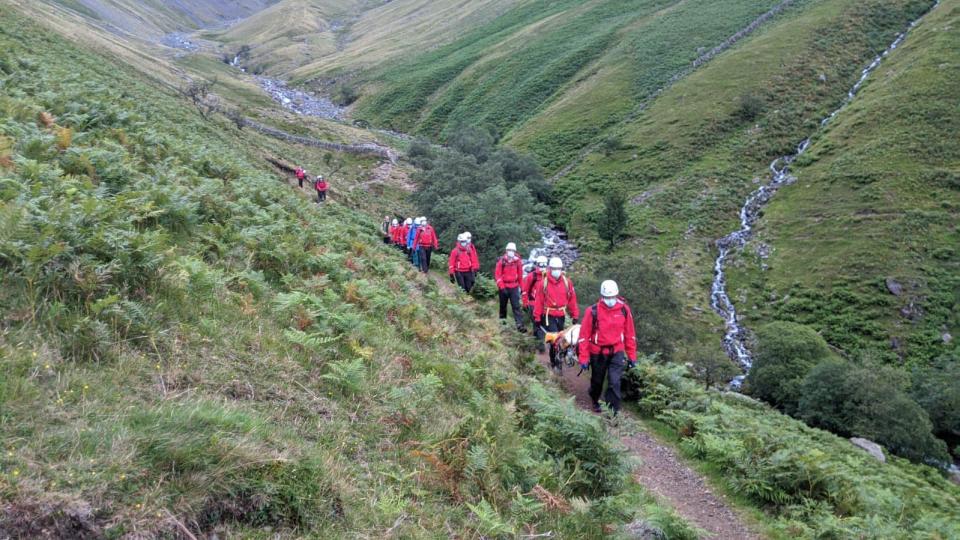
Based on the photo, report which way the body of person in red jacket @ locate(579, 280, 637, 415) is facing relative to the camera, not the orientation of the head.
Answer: toward the camera

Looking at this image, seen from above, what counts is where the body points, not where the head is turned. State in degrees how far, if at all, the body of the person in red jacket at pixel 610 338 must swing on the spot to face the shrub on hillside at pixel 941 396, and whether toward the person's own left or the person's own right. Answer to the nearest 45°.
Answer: approximately 135° to the person's own left

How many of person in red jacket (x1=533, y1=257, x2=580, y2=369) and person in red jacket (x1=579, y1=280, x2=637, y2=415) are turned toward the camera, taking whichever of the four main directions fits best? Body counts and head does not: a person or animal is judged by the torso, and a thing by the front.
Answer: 2

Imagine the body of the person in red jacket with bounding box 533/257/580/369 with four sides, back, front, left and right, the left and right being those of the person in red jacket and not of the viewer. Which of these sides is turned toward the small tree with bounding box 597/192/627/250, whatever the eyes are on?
back

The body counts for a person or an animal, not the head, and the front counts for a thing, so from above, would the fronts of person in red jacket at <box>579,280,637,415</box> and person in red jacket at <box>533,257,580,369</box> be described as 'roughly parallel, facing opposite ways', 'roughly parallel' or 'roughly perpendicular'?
roughly parallel

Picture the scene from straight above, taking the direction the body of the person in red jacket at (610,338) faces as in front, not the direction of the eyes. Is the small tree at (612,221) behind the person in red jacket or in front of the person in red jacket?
behind

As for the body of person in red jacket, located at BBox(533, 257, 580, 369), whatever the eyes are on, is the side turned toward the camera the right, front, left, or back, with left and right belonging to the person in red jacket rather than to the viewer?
front

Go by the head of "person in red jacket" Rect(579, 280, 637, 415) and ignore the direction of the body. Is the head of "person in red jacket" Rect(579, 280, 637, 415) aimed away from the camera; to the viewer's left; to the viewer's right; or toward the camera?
toward the camera

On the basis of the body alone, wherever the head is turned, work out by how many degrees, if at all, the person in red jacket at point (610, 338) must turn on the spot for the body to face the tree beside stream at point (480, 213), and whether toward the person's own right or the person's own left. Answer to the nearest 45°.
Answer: approximately 180°
